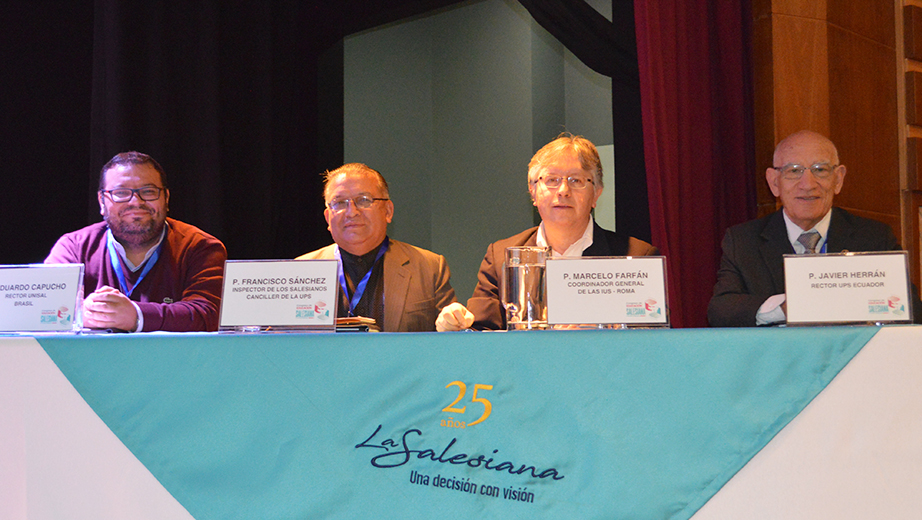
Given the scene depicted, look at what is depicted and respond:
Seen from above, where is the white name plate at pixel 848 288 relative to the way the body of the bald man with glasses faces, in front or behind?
in front

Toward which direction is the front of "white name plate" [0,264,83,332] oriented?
toward the camera

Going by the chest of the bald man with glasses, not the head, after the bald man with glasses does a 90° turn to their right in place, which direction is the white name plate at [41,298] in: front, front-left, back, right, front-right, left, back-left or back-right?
front-left

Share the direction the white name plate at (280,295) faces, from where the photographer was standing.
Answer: facing the viewer

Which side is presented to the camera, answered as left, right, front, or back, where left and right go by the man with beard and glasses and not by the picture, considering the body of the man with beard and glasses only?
front

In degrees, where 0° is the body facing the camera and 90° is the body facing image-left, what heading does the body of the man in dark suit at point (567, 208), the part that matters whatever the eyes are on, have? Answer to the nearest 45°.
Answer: approximately 0°

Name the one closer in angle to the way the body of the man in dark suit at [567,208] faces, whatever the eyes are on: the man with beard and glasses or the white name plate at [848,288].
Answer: the white name plate

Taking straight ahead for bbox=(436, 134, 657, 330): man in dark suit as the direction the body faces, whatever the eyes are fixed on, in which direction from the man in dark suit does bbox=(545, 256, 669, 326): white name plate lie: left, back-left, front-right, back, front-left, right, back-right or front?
front

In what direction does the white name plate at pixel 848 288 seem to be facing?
toward the camera
